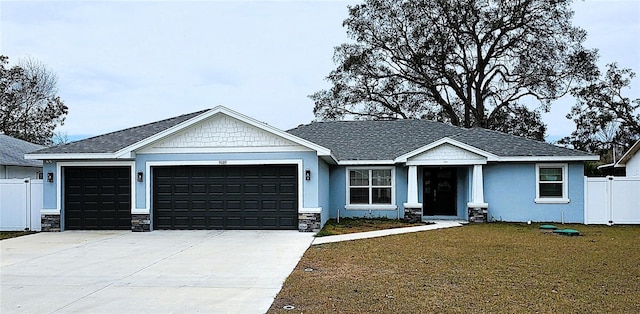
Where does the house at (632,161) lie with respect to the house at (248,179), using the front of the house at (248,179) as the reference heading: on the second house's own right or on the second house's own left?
on the second house's own left

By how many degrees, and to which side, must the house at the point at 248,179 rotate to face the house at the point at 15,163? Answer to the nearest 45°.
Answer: approximately 135° to its right

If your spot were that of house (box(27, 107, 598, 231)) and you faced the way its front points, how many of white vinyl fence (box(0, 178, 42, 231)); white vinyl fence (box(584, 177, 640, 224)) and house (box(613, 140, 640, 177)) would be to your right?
1

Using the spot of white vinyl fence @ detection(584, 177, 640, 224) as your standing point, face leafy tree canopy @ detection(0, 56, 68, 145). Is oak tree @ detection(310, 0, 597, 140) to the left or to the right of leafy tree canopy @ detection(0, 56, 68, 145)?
right

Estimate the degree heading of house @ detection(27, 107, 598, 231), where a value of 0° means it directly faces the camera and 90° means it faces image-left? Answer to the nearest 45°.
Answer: approximately 0°

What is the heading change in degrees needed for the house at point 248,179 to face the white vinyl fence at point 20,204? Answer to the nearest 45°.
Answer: approximately 90° to its right

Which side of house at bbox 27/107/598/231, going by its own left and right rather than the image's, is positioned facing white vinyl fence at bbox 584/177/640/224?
left
